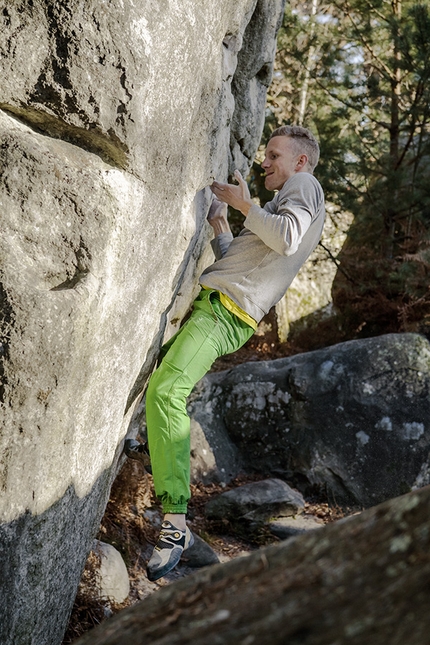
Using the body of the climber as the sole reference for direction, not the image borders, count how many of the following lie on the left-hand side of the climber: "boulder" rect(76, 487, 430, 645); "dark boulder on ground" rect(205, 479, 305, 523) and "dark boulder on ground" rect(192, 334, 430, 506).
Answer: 1

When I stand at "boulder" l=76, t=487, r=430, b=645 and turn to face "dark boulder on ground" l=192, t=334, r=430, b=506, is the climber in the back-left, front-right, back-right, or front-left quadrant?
front-left

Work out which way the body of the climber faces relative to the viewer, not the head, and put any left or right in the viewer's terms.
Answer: facing to the left of the viewer

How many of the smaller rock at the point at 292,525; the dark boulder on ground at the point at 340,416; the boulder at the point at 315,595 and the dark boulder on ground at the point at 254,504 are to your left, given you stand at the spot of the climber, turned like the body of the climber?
1

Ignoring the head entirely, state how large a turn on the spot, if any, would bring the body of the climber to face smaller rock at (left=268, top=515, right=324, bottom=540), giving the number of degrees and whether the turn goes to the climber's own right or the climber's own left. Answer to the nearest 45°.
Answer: approximately 135° to the climber's own right

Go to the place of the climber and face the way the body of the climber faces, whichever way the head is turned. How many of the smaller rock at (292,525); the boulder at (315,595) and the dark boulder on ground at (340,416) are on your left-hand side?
1

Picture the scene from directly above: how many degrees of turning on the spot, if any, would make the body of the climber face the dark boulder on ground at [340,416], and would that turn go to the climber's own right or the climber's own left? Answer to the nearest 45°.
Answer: approximately 135° to the climber's own right
